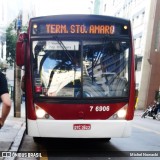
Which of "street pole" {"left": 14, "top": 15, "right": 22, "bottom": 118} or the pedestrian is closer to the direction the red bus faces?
the pedestrian

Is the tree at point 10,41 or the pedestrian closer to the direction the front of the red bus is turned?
the pedestrian

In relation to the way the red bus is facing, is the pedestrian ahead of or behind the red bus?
ahead

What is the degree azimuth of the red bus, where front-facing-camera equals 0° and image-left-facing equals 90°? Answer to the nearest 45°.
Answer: approximately 0°
